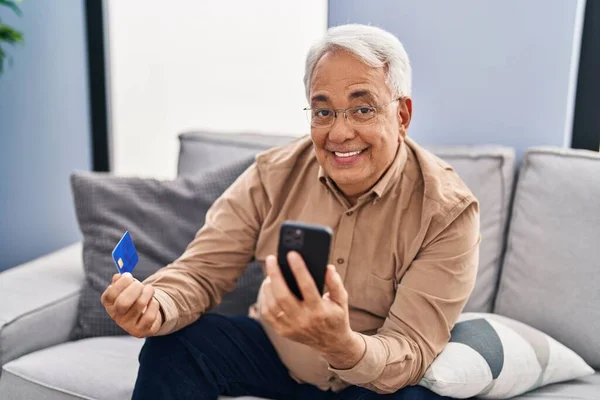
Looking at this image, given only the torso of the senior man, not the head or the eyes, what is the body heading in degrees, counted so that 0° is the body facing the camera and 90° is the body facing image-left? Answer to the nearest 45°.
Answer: approximately 45°

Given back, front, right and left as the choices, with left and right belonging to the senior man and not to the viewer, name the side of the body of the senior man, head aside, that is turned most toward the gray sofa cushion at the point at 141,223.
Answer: right
